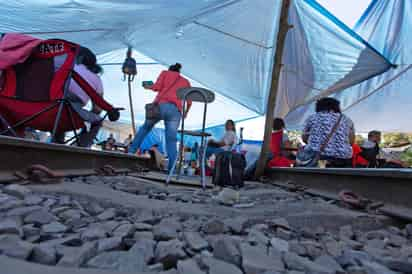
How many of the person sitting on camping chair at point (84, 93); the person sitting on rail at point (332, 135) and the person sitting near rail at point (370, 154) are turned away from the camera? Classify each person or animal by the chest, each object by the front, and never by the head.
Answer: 1

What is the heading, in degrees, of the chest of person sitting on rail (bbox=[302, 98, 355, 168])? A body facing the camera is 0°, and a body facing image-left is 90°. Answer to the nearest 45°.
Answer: approximately 180°

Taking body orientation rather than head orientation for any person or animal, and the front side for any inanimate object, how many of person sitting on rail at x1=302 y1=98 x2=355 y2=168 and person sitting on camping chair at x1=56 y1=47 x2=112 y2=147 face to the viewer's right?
1

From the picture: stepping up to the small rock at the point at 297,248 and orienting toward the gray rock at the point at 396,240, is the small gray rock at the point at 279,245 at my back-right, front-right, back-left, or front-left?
back-left

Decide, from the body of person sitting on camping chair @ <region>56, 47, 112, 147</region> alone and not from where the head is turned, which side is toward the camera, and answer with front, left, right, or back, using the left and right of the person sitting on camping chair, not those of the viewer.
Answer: right

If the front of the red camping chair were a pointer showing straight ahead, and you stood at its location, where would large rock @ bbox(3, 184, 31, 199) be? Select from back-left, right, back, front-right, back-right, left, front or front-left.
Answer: back-right

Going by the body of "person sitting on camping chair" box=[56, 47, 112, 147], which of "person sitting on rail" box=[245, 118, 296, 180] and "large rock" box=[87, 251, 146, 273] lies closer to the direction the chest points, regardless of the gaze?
the person sitting on rail

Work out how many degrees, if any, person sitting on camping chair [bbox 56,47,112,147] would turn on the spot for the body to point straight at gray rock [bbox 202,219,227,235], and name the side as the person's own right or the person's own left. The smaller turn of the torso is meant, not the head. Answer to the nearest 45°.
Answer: approximately 90° to the person's own right

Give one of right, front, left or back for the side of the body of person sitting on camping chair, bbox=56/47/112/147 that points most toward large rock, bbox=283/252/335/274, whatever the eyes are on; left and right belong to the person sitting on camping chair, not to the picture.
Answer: right
